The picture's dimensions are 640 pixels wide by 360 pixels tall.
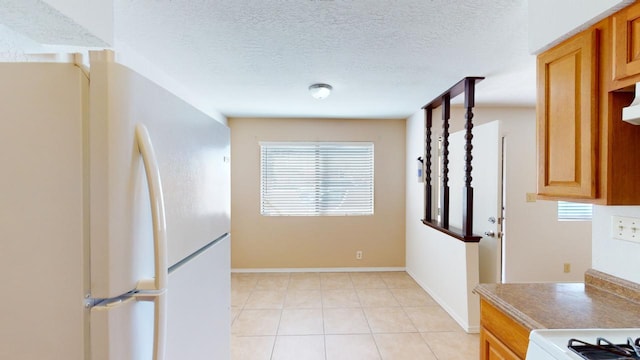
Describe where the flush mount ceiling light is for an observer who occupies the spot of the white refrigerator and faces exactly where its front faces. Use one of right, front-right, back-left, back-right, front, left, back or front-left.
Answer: left

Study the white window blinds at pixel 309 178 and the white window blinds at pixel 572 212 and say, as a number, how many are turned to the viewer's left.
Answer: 0

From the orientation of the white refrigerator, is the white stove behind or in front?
in front

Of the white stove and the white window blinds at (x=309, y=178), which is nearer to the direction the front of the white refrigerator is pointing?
the white stove

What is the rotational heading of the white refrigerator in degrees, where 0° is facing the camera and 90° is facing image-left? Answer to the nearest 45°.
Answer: approximately 315°

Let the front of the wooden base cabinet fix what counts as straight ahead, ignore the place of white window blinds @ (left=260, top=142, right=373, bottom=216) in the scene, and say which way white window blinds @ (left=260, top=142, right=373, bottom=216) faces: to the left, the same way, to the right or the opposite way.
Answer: to the left

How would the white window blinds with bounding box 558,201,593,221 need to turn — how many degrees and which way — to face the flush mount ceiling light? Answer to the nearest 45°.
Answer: approximately 90° to its right

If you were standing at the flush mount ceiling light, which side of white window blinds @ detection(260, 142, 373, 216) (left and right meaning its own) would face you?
front

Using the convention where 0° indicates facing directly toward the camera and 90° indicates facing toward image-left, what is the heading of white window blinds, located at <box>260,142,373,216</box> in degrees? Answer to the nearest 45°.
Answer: approximately 0°

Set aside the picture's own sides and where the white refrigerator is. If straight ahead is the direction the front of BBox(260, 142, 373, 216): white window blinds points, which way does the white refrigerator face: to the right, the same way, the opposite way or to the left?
to the left

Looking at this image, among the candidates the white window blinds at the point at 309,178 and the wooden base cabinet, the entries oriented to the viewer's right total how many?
0

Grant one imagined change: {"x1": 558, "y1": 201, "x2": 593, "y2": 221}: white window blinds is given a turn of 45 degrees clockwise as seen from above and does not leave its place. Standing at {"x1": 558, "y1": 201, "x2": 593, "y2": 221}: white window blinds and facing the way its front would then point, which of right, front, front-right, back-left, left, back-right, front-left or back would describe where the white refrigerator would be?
front

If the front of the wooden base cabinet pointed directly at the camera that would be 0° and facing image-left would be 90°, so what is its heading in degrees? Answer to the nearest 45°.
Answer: approximately 45°

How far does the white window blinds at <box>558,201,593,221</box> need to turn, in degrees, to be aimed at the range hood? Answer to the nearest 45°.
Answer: approximately 45° to its right

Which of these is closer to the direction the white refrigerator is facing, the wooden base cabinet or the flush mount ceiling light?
the wooden base cabinet

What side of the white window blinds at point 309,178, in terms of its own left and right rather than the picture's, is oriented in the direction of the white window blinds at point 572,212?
left

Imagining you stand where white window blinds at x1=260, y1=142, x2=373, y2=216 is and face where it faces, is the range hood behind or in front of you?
in front

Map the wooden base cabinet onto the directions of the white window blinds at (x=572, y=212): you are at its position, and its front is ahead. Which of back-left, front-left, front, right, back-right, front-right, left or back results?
front-right
